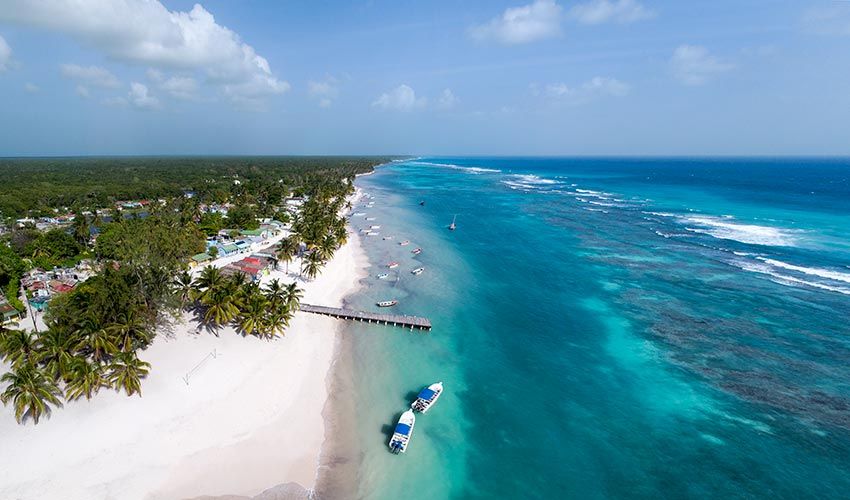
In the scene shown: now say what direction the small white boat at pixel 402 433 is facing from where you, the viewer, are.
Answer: facing away from the viewer

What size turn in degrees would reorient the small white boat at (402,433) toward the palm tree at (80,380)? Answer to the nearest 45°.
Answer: approximately 90° to its left

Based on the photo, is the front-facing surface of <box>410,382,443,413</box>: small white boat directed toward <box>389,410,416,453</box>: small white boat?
no

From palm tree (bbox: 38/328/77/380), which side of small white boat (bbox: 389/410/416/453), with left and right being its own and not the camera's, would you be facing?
left

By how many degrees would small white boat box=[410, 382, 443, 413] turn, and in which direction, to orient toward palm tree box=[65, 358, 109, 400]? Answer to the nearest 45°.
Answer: approximately 135° to its left

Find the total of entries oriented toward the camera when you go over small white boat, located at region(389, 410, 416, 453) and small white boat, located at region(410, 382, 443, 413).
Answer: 0

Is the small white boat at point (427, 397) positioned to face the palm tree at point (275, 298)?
no

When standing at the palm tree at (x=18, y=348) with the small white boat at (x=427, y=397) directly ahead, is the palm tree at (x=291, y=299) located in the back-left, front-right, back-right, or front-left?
front-left

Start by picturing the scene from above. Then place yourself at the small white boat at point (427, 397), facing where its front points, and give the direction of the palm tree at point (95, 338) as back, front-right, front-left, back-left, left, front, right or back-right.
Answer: back-left

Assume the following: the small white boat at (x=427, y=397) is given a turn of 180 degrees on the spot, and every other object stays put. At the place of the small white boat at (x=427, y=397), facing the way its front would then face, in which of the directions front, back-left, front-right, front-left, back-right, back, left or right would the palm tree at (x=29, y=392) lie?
front-right

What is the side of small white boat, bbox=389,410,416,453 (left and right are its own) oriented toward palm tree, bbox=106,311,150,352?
left

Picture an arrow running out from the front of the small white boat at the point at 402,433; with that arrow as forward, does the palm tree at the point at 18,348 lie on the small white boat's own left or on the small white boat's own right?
on the small white boat's own left

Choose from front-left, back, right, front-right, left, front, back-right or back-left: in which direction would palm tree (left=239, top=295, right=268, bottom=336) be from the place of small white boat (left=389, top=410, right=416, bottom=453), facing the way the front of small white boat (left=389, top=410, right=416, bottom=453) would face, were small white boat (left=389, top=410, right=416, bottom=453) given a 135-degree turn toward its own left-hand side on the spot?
right

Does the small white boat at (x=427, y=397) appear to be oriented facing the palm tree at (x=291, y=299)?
no

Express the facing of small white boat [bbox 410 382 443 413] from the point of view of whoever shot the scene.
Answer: facing away from the viewer and to the right of the viewer
